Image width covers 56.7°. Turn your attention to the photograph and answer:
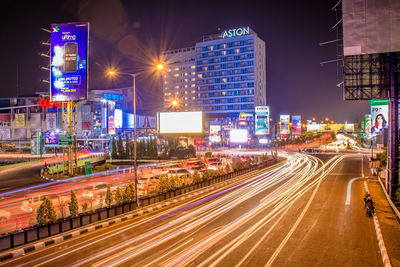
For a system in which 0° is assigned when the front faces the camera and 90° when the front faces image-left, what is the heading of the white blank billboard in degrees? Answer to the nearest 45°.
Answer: approximately 0°

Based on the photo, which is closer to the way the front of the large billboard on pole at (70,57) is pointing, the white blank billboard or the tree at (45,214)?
the tree

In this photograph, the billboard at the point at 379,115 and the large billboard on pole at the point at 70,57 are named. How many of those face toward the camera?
2

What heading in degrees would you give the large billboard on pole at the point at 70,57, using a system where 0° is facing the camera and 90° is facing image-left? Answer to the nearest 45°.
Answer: approximately 0°

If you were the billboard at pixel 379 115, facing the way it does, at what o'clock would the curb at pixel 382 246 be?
The curb is roughly at 12 o'clock from the billboard.

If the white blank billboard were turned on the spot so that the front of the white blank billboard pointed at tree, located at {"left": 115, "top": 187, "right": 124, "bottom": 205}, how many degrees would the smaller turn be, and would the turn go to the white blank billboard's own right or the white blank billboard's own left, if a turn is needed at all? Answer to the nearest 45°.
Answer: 0° — it already faces it

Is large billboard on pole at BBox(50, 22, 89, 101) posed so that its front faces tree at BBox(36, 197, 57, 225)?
yes
